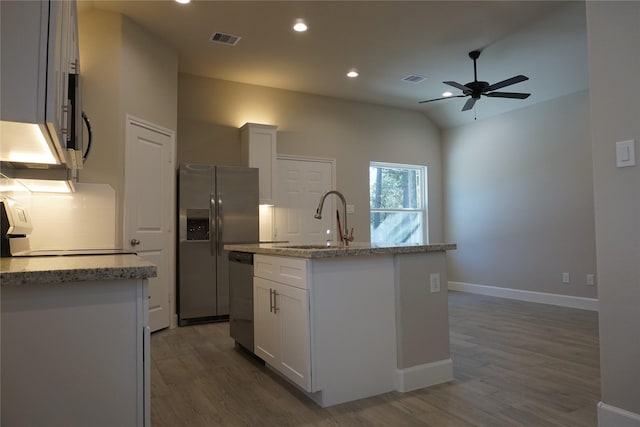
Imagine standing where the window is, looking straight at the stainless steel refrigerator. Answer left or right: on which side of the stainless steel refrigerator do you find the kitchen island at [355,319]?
left

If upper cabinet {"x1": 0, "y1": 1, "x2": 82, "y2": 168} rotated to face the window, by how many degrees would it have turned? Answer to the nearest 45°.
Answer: approximately 45° to its left

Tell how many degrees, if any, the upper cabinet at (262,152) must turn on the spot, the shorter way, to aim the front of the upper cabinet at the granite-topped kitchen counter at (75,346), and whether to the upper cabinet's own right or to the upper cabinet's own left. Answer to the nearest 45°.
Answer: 0° — it already faces it

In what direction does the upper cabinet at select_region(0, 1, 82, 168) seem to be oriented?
to the viewer's right

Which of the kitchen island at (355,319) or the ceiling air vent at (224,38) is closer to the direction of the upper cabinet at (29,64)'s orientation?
the kitchen island

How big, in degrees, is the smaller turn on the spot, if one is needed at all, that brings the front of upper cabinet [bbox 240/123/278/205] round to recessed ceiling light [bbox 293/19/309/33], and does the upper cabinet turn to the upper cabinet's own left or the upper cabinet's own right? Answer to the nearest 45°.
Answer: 0° — it already faces it

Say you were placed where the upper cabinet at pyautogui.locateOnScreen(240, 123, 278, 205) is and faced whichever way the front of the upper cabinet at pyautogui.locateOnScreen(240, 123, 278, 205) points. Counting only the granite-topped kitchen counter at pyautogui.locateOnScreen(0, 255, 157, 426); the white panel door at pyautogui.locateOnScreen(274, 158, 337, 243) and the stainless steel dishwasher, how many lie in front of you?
2

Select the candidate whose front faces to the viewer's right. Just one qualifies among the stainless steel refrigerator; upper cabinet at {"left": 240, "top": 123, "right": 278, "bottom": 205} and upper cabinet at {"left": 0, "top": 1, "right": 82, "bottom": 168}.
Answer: upper cabinet at {"left": 0, "top": 1, "right": 82, "bottom": 168}

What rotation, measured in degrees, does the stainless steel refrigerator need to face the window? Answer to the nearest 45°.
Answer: approximately 135° to its left

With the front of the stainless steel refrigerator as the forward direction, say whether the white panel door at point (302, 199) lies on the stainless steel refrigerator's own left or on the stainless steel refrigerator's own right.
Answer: on the stainless steel refrigerator's own left

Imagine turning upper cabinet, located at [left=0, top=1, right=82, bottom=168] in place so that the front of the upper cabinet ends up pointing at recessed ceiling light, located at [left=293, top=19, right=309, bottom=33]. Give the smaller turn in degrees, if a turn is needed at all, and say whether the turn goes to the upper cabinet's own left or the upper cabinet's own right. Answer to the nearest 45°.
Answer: approximately 45° to the upper cabinet's own left
